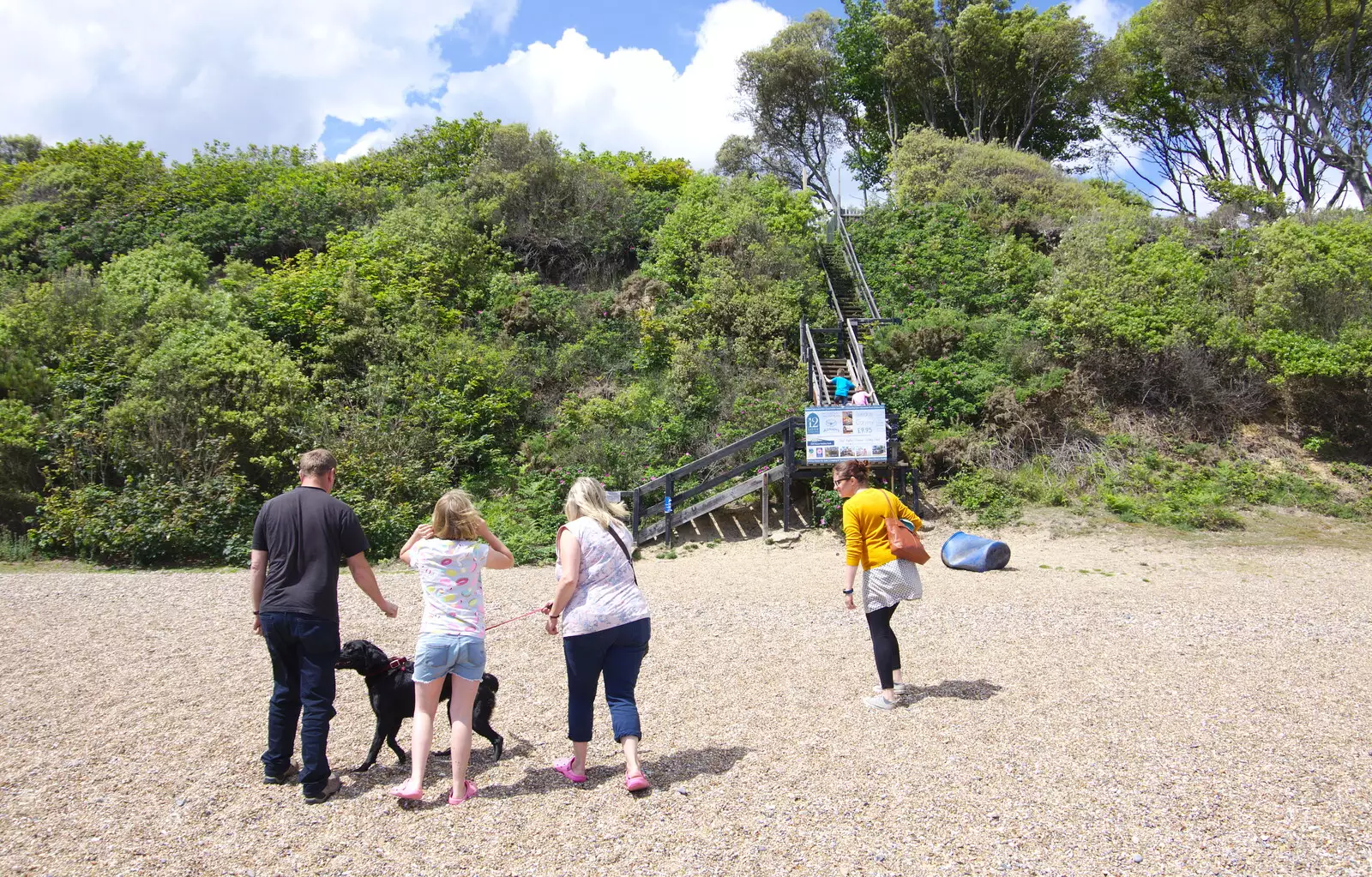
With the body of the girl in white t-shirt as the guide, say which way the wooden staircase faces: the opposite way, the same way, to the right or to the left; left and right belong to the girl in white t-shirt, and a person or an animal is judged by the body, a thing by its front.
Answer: the opposite way

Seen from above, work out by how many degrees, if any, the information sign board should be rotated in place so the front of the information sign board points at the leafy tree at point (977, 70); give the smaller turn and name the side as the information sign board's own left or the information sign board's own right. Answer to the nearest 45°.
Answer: approximately 180°

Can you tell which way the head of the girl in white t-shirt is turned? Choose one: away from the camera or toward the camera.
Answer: away from the camera

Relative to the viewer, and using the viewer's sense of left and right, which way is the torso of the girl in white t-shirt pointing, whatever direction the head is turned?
facing away from the viewer

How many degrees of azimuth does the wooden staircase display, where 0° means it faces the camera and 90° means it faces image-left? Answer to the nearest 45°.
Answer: approximately 0°

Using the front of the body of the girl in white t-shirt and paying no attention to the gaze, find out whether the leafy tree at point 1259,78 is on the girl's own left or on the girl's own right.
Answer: on the girl's own right

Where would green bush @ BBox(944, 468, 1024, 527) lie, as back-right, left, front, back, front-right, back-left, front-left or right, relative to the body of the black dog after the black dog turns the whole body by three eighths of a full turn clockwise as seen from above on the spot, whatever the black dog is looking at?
front

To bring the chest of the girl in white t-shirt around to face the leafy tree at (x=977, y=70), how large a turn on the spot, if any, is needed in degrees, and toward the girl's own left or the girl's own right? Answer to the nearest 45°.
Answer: approximately 45° to the girl's own right

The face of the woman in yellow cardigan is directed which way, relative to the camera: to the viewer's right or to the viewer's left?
to the viewer's left

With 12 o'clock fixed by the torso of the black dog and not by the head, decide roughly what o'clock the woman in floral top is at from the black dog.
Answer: The woman in floral top is roughly at 7 o'clock from the black dog.

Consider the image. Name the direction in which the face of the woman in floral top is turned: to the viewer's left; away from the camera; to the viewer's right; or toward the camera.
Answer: away from the camera

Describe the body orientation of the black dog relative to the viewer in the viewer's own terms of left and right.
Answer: facing to the left of the viewer

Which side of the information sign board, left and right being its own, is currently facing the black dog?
front

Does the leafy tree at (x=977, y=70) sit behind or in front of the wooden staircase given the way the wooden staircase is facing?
behind
